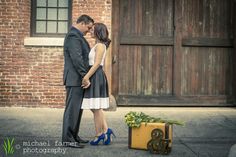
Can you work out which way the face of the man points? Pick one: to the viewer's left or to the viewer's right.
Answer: to the viewer's right

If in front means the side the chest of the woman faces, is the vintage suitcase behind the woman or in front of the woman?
behind

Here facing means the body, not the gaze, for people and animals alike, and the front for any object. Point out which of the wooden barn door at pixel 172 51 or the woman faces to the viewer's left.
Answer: the woman

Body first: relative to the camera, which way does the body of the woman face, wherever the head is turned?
to the viewer's left

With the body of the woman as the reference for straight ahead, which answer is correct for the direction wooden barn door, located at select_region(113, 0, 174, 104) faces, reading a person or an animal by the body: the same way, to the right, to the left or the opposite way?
to the left

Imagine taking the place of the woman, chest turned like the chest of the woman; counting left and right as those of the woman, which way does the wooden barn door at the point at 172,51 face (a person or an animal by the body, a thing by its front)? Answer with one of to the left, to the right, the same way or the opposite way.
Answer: to the left

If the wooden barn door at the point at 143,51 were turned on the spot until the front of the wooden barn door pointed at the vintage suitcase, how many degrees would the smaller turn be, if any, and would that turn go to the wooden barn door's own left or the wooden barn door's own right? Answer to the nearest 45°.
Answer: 0° — it already faces it

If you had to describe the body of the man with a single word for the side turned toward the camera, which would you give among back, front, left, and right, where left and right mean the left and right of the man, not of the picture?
right

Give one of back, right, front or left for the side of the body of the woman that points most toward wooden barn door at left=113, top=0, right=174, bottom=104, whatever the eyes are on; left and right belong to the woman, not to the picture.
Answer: right

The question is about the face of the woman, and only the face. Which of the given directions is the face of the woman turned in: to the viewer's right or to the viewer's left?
to the viewer's left
